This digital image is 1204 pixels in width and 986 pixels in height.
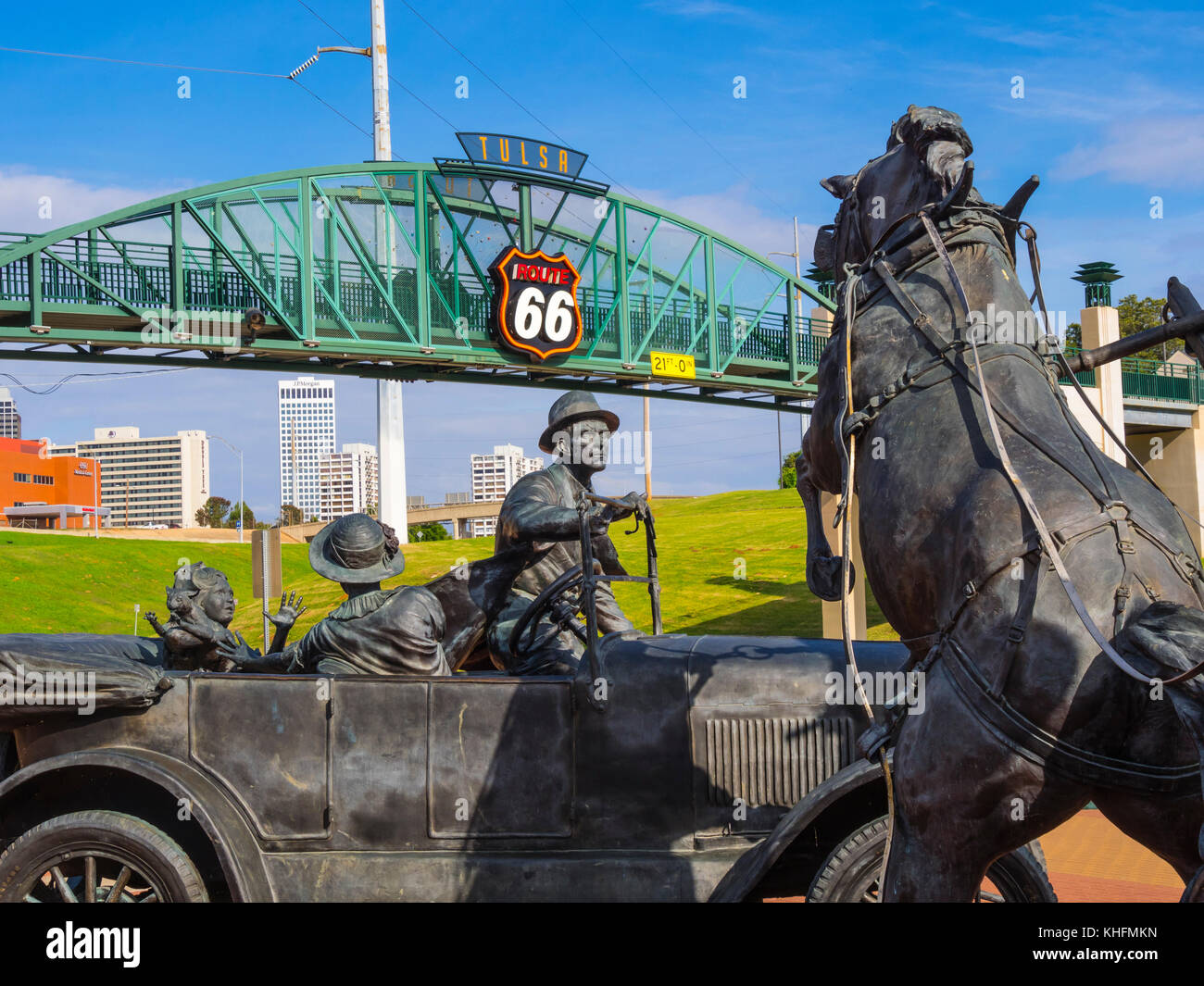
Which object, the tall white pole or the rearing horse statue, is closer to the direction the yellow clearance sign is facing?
the rearing horse statue

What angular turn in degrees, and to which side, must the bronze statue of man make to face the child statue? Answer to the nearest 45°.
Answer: approximately 135° to its right

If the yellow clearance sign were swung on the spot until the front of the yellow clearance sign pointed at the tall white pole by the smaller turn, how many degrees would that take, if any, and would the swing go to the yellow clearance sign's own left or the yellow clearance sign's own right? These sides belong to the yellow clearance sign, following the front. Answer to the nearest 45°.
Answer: approximately 135° to the yellow clearance sign's own right

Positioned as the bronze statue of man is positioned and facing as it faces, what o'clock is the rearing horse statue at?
The rearing horse statue is roughly at 1 o'clock from the bronze statue of man.

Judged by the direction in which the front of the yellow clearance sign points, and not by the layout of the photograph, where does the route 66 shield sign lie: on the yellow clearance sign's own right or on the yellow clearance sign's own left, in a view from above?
on the yellow clearance sign's own right

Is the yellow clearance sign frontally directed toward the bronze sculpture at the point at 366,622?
yes

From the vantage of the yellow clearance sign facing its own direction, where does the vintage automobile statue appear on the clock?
The vintage automobile statue is roughly at 12 o'clock from the yellow clearance sign.

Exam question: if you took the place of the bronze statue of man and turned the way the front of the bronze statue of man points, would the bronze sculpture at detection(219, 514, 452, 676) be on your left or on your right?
on your right

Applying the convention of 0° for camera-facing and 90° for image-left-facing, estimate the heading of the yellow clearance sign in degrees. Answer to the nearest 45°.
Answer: approximately 0°
